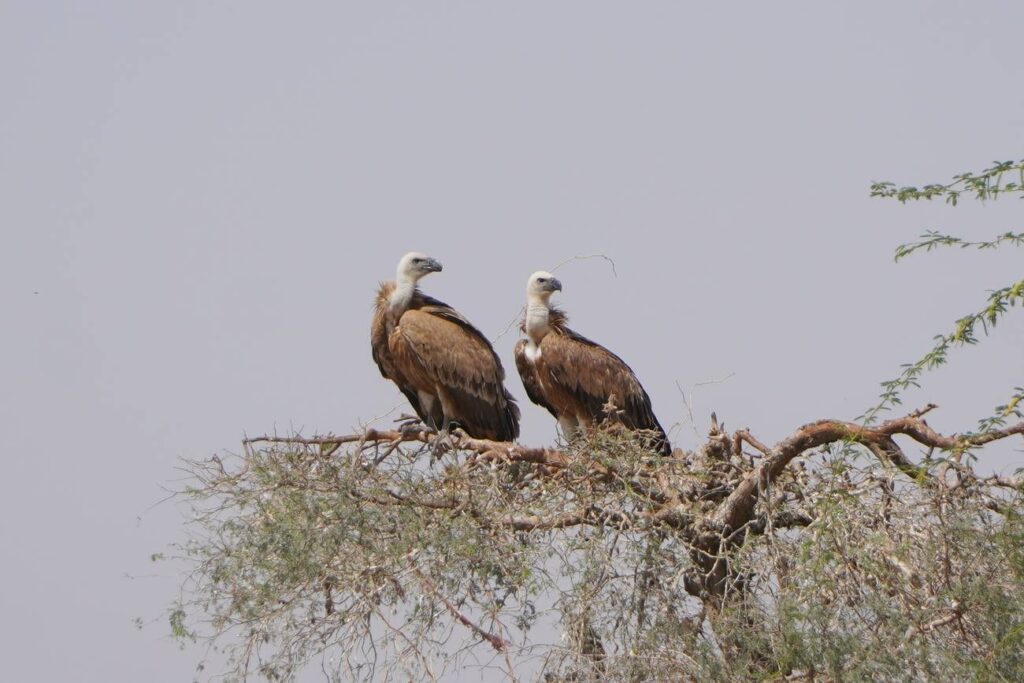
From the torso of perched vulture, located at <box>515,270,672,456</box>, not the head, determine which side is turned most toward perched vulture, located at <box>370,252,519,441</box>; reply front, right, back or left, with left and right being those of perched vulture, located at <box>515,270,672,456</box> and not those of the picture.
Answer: front

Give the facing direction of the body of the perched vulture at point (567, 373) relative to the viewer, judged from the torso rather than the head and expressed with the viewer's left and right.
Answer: facing the viewer and to the left of the viewer
